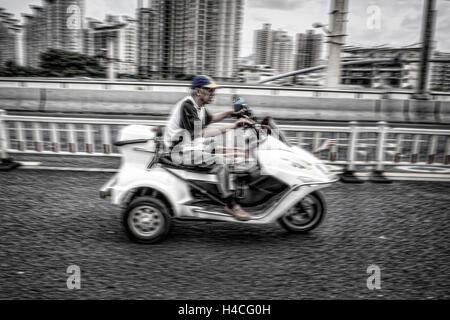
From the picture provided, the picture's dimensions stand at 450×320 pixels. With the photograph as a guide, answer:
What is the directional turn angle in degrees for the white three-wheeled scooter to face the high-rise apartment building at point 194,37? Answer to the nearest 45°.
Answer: approximately 90° to its left

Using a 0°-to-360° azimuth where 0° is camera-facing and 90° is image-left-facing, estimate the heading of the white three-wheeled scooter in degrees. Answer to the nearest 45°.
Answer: approximately 270°

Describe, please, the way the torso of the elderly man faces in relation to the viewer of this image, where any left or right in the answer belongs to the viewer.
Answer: facing to the right of the viewer

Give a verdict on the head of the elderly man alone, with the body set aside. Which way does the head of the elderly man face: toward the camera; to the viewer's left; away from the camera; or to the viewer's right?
to the viewer's right

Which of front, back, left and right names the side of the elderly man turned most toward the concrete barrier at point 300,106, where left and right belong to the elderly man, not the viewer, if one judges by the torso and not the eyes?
left
